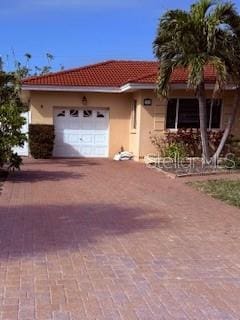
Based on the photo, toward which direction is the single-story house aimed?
toward the camera

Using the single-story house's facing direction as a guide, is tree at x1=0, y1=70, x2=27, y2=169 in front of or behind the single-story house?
in front

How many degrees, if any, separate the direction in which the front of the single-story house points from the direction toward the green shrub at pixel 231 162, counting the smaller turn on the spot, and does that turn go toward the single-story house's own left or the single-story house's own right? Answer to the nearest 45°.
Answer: approximately 45° to the single-story house's own left

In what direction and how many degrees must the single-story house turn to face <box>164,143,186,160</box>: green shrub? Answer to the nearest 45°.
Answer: approximately 45° to its left
